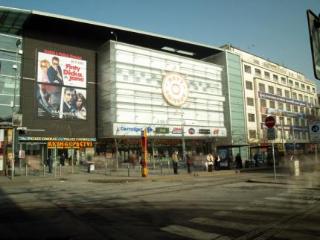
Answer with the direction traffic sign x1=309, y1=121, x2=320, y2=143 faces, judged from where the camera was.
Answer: facing the viewer

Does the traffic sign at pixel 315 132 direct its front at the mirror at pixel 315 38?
yes
